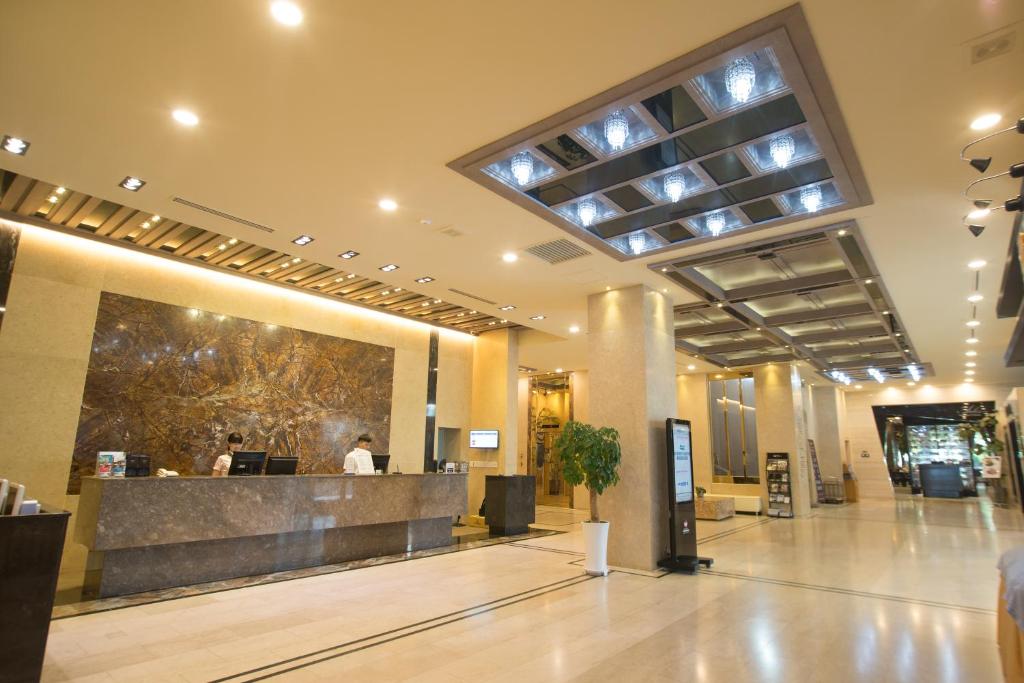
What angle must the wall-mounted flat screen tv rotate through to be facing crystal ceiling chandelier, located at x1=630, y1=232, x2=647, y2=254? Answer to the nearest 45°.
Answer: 0° — it already faces it

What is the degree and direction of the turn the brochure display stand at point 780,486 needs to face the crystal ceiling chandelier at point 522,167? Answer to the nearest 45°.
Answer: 0° — it already faces it

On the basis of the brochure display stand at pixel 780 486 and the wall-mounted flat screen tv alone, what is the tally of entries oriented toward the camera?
2

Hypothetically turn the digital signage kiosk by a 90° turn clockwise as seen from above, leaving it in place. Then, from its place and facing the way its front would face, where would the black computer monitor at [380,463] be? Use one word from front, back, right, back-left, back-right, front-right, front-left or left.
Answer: front-right

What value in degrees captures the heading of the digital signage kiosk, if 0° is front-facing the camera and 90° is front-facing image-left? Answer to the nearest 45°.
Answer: approximately 315°

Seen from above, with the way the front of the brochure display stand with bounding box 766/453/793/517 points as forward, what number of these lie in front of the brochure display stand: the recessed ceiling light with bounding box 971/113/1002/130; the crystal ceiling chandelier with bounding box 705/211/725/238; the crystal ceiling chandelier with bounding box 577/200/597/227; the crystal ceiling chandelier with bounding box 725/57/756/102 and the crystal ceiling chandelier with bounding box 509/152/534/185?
5

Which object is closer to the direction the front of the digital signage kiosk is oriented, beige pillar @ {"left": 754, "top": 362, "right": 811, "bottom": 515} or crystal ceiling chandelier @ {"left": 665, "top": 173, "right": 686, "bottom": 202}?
the crystal ceiling chandelier

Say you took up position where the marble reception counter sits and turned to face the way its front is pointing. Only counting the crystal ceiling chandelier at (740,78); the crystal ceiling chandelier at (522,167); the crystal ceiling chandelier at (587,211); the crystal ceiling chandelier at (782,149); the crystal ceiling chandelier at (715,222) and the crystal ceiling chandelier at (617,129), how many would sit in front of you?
6

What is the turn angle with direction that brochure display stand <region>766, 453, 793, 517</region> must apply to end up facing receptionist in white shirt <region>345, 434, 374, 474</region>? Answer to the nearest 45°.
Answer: approximately 45° to its right

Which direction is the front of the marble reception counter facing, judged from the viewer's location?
facing the viewer and to the right of the viewer

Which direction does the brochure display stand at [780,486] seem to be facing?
toward the camera

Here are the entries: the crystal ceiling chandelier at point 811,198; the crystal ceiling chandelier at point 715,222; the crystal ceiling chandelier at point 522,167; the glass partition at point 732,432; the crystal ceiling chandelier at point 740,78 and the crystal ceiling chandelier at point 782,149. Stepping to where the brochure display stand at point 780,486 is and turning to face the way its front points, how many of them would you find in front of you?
5

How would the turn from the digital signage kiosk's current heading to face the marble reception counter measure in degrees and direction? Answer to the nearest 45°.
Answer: approximately 90° to its right

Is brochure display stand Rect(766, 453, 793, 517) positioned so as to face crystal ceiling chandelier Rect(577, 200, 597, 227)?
yes

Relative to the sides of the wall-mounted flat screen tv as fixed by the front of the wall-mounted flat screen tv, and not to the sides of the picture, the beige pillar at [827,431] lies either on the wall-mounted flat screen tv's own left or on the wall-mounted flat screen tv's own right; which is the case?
on the wall-mounted flat screen tv's own left
